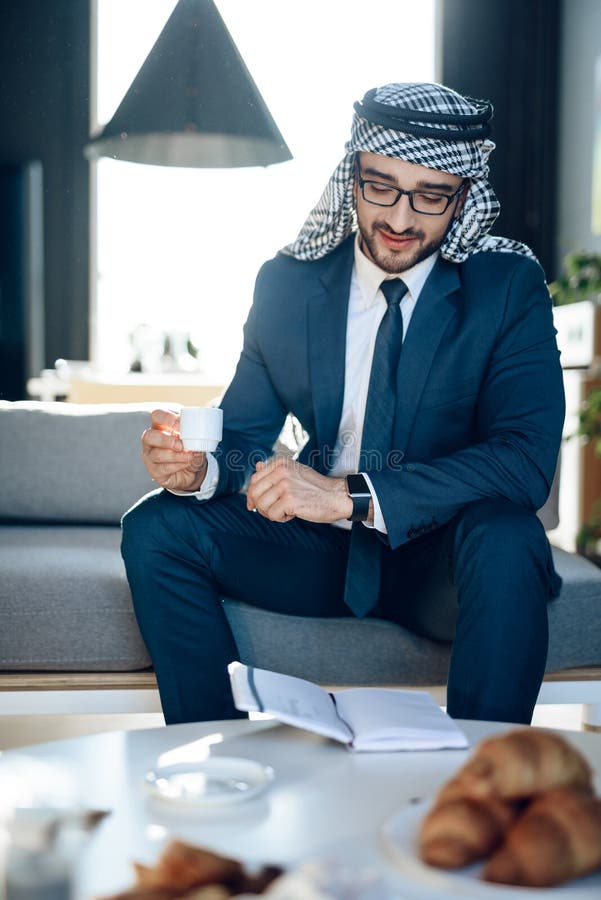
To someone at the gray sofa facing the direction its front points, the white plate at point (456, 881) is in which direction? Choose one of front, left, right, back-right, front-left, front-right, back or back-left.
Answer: front

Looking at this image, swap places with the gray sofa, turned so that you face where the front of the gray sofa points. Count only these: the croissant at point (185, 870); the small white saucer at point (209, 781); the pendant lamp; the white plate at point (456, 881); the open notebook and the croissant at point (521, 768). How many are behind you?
1

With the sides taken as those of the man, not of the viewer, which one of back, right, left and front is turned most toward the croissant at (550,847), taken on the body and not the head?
front

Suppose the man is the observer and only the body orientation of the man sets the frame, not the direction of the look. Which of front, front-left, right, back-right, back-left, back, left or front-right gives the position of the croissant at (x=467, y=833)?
front

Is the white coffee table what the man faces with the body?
yes

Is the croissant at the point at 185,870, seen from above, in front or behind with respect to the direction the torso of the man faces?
in front

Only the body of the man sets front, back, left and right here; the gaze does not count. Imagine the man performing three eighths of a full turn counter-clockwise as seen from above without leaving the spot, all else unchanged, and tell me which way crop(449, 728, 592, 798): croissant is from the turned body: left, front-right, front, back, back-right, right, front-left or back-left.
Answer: back-right

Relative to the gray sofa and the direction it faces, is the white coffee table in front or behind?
in front

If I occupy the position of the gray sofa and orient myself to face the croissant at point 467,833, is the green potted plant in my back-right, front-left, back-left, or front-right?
back-left

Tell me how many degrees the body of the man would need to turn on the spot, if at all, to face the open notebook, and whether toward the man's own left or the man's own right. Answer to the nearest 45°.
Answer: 0° — they already face it

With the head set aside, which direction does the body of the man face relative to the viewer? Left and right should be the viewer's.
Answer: facing the viewer

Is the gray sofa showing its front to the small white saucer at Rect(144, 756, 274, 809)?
yes

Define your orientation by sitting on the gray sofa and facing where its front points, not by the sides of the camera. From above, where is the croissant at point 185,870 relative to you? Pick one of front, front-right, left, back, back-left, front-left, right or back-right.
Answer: front

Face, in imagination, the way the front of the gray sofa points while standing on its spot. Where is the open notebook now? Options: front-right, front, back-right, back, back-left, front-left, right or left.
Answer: front

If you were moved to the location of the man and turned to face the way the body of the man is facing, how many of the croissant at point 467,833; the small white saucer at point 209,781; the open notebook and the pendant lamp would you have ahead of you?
3

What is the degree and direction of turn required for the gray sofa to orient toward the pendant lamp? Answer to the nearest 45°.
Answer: approximately 180°

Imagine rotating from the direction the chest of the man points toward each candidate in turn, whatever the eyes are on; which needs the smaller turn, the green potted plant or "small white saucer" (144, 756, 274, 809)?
the small white saucer

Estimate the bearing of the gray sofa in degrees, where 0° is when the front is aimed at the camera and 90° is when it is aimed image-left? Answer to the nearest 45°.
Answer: approximately 0°
